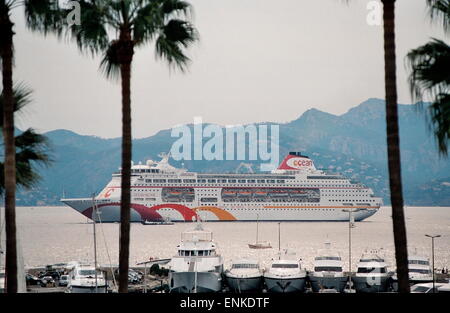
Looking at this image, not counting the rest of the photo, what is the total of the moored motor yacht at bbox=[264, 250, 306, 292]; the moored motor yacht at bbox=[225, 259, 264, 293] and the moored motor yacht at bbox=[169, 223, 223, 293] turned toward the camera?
3

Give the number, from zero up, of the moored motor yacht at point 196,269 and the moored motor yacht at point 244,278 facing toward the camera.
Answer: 2

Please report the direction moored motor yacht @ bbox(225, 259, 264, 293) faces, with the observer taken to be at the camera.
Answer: facing the viewer

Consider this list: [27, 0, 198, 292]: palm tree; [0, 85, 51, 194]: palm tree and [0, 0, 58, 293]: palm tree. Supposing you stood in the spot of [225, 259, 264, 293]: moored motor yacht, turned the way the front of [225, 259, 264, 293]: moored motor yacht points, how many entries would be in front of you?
3

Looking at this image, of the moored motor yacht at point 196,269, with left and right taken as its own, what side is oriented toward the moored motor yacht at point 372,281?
left

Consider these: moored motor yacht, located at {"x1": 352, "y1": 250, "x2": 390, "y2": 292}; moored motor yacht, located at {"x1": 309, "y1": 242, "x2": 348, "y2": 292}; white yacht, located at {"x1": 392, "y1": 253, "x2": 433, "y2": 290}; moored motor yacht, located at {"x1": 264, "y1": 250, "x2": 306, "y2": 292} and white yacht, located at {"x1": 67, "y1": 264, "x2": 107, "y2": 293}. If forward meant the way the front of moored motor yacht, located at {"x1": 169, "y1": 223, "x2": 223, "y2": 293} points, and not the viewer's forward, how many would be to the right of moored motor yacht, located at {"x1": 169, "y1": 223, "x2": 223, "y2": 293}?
1

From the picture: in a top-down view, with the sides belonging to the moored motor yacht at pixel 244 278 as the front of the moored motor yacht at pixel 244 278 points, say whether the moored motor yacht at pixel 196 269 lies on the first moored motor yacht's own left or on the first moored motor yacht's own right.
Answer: on the first moored motor yacht's own right

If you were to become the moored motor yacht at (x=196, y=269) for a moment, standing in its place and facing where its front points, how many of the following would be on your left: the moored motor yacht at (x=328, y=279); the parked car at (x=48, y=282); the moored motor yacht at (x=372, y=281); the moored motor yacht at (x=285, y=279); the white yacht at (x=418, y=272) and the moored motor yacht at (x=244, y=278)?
5

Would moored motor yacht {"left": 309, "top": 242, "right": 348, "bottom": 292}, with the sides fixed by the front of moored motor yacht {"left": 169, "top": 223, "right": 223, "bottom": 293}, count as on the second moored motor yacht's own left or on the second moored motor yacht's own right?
on the second moored motor yacht's own left

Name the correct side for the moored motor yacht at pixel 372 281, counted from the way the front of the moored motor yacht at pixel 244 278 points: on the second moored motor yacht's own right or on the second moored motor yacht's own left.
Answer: on the second moored motor yacht's own left

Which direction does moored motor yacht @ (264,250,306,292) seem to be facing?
toward the camera

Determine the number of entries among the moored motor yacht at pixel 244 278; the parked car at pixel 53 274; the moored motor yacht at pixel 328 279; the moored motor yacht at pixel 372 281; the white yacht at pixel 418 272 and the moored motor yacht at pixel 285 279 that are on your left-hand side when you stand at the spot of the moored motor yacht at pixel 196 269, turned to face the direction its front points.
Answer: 5

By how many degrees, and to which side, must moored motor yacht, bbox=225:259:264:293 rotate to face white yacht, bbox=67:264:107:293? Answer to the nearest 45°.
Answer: approximately 90° to its right

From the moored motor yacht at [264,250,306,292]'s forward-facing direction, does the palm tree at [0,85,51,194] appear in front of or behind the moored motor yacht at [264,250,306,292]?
in front
